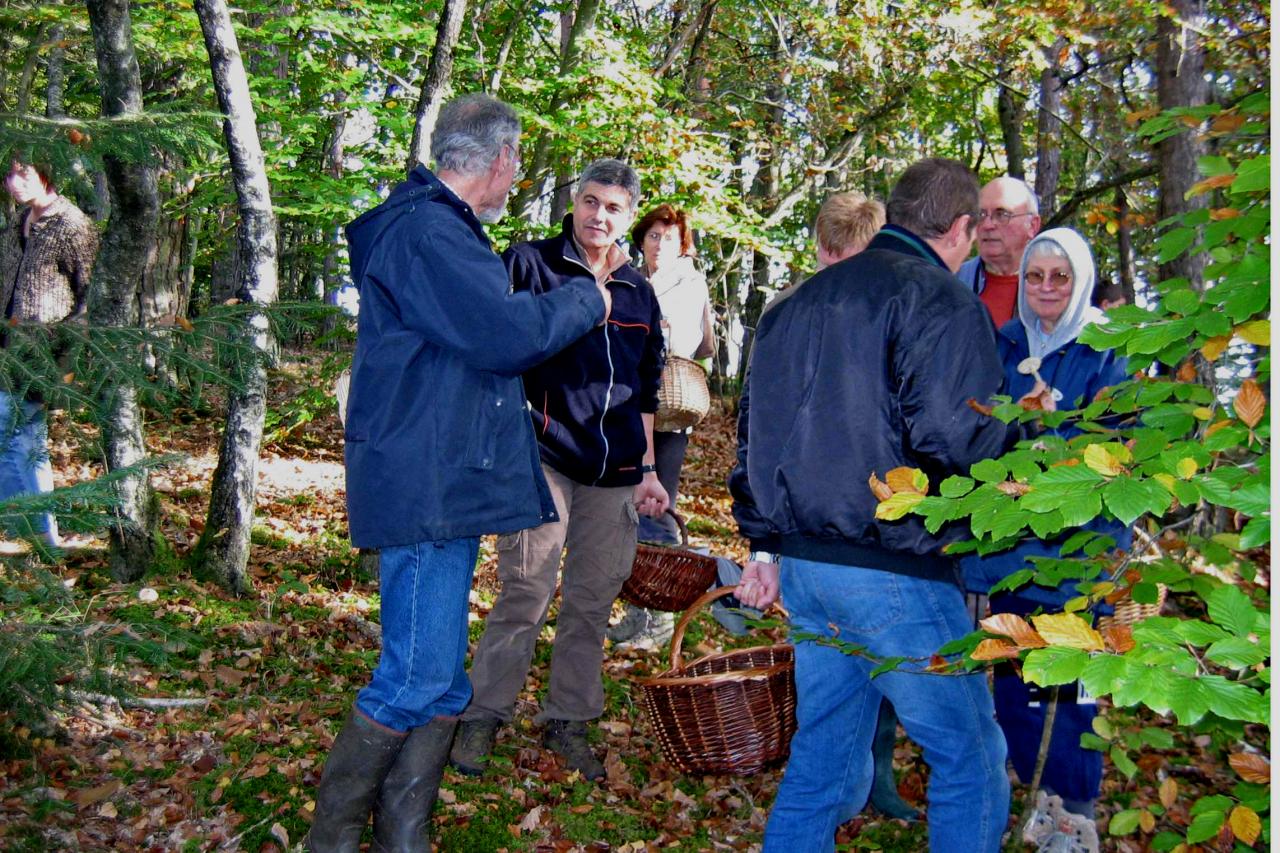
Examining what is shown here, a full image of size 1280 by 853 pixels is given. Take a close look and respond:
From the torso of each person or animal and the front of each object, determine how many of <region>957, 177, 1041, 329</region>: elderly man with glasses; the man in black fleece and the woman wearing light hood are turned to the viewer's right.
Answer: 0

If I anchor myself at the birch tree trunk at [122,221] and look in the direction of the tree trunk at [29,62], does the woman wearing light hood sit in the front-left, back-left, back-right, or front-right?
back-right

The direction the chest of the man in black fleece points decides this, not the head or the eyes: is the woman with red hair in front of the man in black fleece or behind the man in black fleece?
behind

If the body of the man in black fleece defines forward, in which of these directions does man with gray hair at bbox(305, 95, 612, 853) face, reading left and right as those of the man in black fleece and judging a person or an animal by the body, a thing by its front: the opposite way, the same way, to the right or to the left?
to the left

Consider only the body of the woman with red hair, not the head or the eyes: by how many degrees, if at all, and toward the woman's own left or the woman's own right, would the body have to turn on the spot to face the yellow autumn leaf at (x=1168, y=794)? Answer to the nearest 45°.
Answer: approximately 90° to the woman's own left

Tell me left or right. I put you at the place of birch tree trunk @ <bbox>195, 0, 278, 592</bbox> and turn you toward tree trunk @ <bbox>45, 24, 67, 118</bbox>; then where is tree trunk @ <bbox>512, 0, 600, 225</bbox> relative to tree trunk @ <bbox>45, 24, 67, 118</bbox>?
right

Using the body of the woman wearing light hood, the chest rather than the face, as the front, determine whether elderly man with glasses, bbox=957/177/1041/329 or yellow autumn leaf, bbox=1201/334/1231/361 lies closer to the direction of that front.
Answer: the yellow autumn leaf

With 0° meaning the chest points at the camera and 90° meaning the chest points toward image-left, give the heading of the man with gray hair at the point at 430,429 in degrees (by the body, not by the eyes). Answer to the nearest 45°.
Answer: approximately 270°

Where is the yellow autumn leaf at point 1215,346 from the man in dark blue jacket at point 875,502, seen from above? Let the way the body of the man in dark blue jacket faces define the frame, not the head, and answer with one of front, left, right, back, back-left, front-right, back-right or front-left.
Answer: right

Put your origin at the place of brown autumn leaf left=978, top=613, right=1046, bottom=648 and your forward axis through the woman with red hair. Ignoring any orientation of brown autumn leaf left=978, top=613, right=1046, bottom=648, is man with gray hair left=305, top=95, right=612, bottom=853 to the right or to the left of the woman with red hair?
left

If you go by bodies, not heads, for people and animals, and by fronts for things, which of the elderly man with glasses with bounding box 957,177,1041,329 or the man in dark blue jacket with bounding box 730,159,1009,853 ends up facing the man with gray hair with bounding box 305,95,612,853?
the elderly man with glasses

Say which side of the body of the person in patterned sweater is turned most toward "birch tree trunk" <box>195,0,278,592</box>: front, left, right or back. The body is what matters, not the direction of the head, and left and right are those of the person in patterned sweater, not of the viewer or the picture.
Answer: left

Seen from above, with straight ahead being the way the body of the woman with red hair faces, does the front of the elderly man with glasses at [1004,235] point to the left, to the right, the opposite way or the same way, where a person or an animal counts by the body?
the same way

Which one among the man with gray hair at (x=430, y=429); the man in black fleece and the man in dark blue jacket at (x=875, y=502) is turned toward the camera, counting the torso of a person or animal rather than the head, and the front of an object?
the man in black fleece

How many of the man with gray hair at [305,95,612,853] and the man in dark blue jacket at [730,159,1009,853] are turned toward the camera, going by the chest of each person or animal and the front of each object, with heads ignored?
0

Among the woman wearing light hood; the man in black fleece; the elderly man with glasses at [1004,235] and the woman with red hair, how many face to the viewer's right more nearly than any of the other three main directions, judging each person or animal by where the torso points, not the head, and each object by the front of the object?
0

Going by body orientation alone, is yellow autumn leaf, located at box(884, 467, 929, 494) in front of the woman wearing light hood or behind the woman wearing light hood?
in front

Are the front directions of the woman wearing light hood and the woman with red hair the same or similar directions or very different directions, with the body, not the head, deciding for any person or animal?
same or similar directions

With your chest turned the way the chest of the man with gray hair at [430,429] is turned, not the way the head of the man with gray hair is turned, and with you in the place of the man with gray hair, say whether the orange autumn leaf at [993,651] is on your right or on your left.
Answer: on your right
